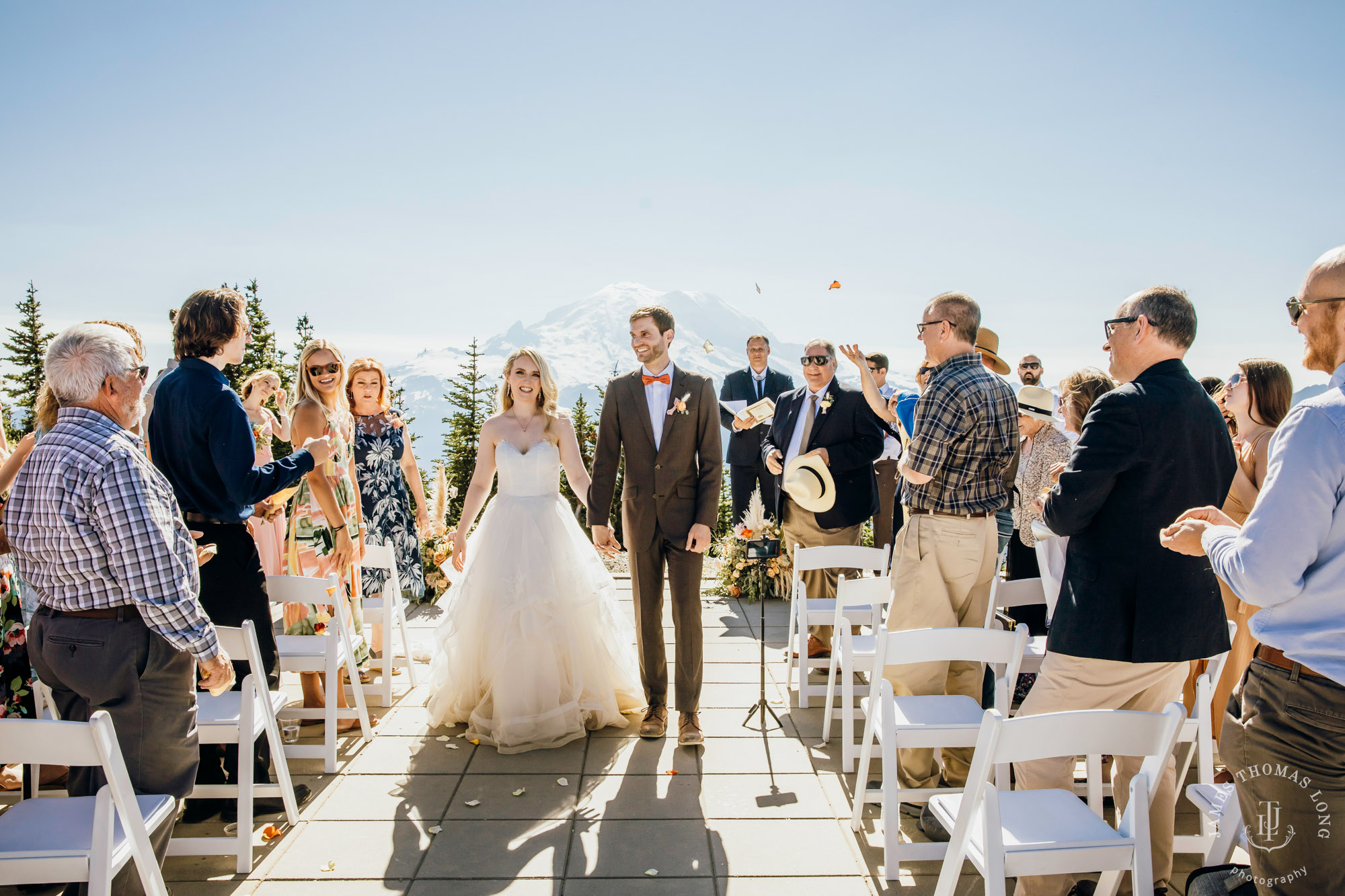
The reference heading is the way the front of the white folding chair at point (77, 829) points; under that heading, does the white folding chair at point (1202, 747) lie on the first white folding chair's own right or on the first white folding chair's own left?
on the first white folding chair's own right

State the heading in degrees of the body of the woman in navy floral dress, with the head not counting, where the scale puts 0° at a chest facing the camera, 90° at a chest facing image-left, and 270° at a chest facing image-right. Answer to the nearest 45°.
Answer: approximately 0°

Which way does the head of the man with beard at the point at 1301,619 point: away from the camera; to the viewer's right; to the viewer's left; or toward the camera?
to the viewer's left

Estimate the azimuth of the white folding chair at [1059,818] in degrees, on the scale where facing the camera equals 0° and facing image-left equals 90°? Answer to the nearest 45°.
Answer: approximately 135°

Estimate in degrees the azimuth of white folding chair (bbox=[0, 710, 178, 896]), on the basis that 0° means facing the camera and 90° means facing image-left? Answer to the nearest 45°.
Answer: approximately 225°

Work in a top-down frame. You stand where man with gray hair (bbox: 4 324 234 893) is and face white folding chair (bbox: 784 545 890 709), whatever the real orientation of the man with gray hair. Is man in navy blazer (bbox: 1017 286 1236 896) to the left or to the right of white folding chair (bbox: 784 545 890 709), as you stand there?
right

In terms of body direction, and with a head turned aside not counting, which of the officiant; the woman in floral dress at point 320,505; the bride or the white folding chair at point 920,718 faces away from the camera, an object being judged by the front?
the white folding chair

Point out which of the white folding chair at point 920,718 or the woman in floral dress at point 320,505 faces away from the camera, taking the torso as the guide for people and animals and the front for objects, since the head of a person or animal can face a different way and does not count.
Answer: the white folding chair

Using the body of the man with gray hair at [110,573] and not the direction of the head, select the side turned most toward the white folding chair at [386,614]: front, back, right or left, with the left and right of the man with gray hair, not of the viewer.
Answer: front

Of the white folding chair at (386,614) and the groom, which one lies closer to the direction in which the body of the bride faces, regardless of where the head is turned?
the groom

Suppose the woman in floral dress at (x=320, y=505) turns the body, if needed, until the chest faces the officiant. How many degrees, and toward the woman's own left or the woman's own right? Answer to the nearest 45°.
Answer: approximately 90° to the woman's own left
